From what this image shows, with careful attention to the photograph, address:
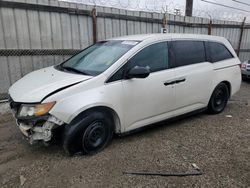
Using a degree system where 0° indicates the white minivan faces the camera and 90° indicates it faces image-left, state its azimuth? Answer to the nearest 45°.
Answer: approximately 45°

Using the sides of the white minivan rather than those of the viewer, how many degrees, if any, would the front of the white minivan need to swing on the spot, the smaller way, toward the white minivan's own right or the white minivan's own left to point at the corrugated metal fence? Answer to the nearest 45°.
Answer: approximately 90° to the white minivan's own right

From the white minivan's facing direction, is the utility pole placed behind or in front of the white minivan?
behind
